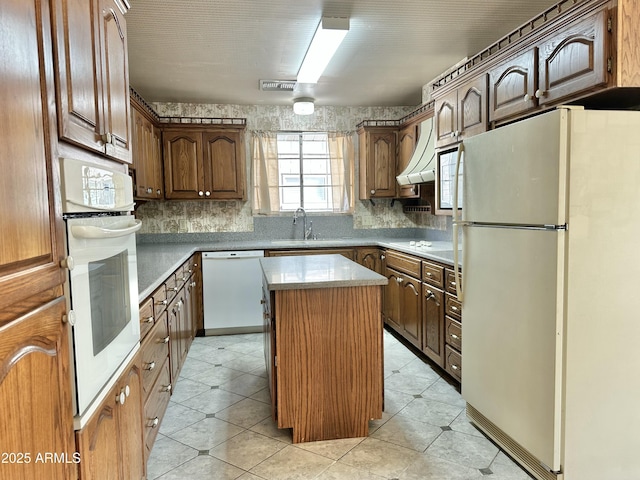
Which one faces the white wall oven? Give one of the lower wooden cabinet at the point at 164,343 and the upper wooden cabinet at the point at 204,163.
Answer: the upper wooden cabinet

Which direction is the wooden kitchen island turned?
to the viewer's left

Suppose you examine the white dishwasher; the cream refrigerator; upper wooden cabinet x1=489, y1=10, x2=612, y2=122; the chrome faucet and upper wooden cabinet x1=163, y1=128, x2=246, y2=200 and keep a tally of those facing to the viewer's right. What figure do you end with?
0

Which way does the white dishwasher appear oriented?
toward the camera

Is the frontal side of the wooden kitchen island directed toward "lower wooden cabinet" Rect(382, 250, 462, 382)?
no

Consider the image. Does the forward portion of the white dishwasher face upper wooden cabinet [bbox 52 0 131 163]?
yes

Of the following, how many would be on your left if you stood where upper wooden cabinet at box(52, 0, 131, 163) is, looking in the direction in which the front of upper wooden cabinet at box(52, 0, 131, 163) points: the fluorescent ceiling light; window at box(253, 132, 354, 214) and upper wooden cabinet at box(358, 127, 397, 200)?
3

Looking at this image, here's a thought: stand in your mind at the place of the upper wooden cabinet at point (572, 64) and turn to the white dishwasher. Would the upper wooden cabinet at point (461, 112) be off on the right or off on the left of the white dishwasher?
right

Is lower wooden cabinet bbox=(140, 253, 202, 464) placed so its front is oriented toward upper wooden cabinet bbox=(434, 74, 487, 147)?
yes

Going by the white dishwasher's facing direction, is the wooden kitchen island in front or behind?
in front

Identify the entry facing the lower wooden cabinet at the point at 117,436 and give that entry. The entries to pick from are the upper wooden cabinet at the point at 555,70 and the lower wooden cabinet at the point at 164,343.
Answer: the upper wooden cabinet

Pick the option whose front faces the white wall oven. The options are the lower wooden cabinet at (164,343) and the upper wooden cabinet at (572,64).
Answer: the upper wooden cabinet

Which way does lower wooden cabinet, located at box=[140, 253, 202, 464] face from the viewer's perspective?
to the viewer's right

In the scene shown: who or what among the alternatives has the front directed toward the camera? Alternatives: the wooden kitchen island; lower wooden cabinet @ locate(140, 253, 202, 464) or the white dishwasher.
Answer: the white dishwasher

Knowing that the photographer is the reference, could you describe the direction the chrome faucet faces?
facing the viewer and to the left of the viewer

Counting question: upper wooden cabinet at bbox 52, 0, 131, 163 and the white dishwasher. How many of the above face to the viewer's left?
0
